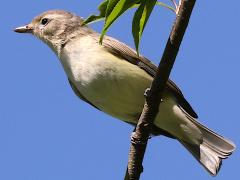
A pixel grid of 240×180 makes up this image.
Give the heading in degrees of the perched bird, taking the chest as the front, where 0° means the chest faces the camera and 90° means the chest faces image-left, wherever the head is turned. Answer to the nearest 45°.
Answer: approximately 90°

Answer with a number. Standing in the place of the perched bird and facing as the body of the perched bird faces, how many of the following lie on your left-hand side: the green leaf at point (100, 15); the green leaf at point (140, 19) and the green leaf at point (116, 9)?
3

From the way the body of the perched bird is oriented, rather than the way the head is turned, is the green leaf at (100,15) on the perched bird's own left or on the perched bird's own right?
on the perched bird's own left

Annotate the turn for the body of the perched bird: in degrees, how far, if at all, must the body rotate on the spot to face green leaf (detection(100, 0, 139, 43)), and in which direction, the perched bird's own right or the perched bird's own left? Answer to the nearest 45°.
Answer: approximately 90° to the perched bird's own left

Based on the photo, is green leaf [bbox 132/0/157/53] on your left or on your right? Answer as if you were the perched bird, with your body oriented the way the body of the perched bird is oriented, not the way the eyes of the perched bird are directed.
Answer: on your left
